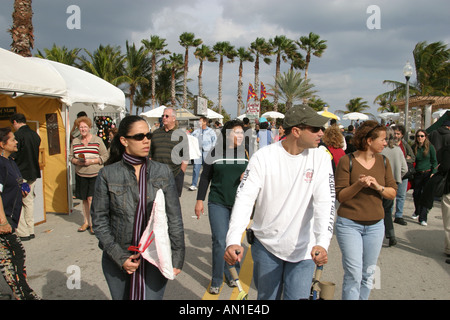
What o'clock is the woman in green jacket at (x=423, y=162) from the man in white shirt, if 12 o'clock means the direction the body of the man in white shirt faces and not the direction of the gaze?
The woman in green jacket is roughly at 7 o'clock from the man in white shirt.

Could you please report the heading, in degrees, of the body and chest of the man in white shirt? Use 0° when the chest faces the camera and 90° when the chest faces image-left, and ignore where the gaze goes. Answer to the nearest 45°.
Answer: approximately 0°

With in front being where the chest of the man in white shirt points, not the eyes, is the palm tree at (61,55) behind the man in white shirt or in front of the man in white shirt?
behind

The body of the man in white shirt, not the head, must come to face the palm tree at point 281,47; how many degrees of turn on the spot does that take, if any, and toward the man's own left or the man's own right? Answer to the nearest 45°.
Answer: approximately 180°

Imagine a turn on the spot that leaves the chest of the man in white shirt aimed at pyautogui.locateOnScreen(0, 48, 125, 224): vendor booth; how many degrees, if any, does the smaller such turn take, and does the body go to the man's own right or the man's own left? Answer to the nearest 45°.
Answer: approximately 135° to the man's own right

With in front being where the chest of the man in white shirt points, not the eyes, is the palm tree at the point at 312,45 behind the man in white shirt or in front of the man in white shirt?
behind

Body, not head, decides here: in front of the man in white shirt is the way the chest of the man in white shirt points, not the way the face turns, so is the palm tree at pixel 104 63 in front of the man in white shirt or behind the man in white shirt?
behind

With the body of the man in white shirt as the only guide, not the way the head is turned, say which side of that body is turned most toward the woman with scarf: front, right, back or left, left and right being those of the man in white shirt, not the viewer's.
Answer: right

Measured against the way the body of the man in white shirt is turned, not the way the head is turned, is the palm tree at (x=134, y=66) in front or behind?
behind

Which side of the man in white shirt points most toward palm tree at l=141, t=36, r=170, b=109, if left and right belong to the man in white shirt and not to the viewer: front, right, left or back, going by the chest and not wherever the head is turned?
back
